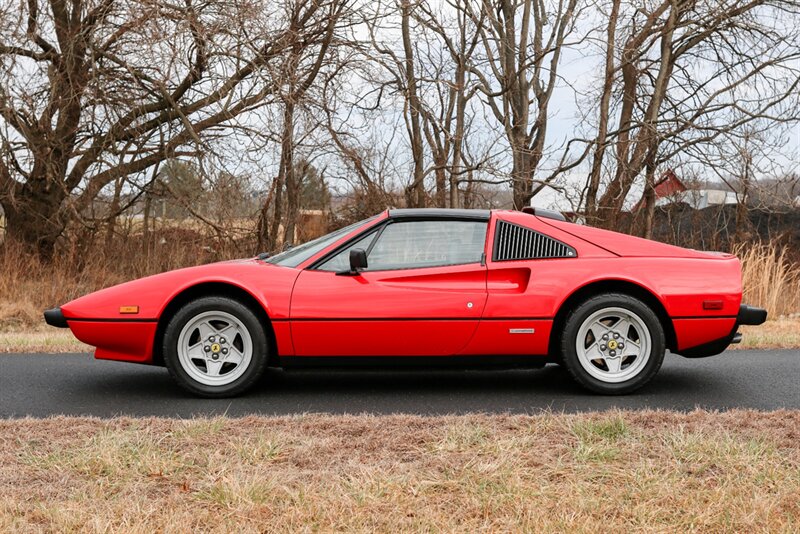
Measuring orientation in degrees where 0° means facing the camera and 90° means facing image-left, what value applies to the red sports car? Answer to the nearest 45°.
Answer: approximately 90°

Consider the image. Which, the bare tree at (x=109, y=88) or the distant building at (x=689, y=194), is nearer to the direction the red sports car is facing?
the bare tree

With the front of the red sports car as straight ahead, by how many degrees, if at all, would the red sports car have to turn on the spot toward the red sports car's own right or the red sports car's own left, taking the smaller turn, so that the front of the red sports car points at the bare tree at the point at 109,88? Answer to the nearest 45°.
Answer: approximately 45° to the red sports car's own right

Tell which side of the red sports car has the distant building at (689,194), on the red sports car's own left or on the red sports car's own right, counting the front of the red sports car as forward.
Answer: on the red sports car's own right
